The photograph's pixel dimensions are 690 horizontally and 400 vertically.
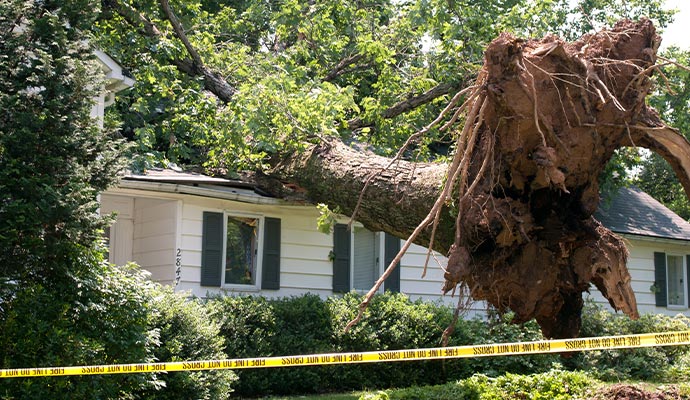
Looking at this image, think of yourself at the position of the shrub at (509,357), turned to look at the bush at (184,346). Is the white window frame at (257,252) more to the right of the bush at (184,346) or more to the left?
right

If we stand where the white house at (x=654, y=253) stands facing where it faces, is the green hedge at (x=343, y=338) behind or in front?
in front

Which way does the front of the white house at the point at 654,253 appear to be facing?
toward the camera

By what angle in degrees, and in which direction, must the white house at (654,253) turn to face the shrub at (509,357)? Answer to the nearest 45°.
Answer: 0° — it already faces it

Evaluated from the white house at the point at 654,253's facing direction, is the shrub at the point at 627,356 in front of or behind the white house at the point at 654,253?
in front
